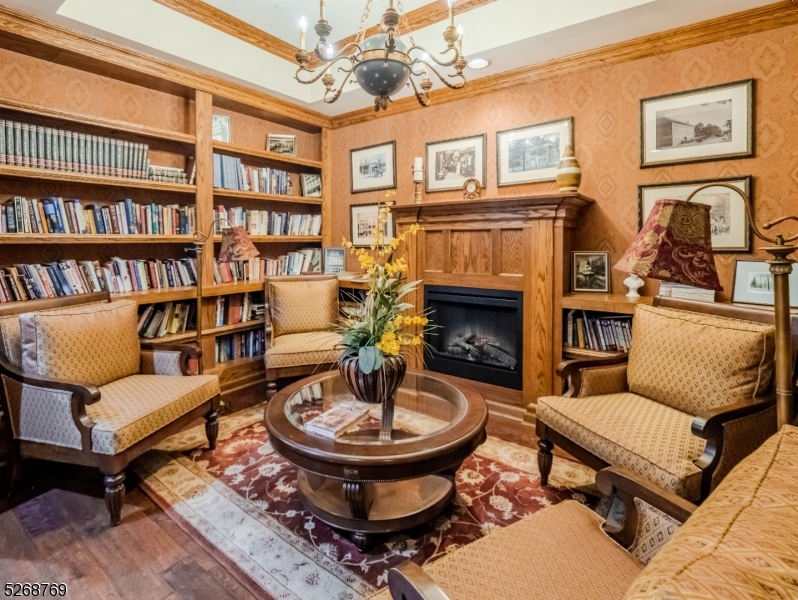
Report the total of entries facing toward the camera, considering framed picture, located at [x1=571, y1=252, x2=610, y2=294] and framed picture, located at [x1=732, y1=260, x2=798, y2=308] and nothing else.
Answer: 2

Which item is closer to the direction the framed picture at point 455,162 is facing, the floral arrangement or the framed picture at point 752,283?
the floral arrangement

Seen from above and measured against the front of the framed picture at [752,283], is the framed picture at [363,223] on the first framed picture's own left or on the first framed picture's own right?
on the first framed picture's own right

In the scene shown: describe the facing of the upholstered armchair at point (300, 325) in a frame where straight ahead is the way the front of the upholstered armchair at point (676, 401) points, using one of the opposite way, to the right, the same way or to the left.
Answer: to the left

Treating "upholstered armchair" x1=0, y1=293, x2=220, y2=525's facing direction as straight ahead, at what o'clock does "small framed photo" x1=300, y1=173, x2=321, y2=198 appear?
The small framed photo is roughly at 9 o'clock from the upholstered armchair.

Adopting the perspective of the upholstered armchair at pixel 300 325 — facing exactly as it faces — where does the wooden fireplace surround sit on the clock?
The wooden fireplace surround is roughly at 10 o'clock from the upholstered armchair.

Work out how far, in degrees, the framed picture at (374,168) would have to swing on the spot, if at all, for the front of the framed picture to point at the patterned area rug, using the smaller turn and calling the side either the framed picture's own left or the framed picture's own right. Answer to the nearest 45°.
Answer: approximately 45° to the framed picture's own left

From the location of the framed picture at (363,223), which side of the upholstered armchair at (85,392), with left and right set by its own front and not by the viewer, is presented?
left

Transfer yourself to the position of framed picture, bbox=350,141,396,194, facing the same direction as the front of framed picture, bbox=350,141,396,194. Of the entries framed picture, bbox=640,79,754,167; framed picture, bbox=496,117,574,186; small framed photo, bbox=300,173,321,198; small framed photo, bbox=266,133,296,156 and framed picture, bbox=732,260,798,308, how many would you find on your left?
3

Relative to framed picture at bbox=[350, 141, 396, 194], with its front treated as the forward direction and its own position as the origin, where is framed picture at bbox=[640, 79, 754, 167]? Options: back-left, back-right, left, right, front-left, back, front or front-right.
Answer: left

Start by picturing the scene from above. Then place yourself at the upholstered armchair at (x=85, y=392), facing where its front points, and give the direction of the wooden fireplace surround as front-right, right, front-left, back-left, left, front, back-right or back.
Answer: front-left
